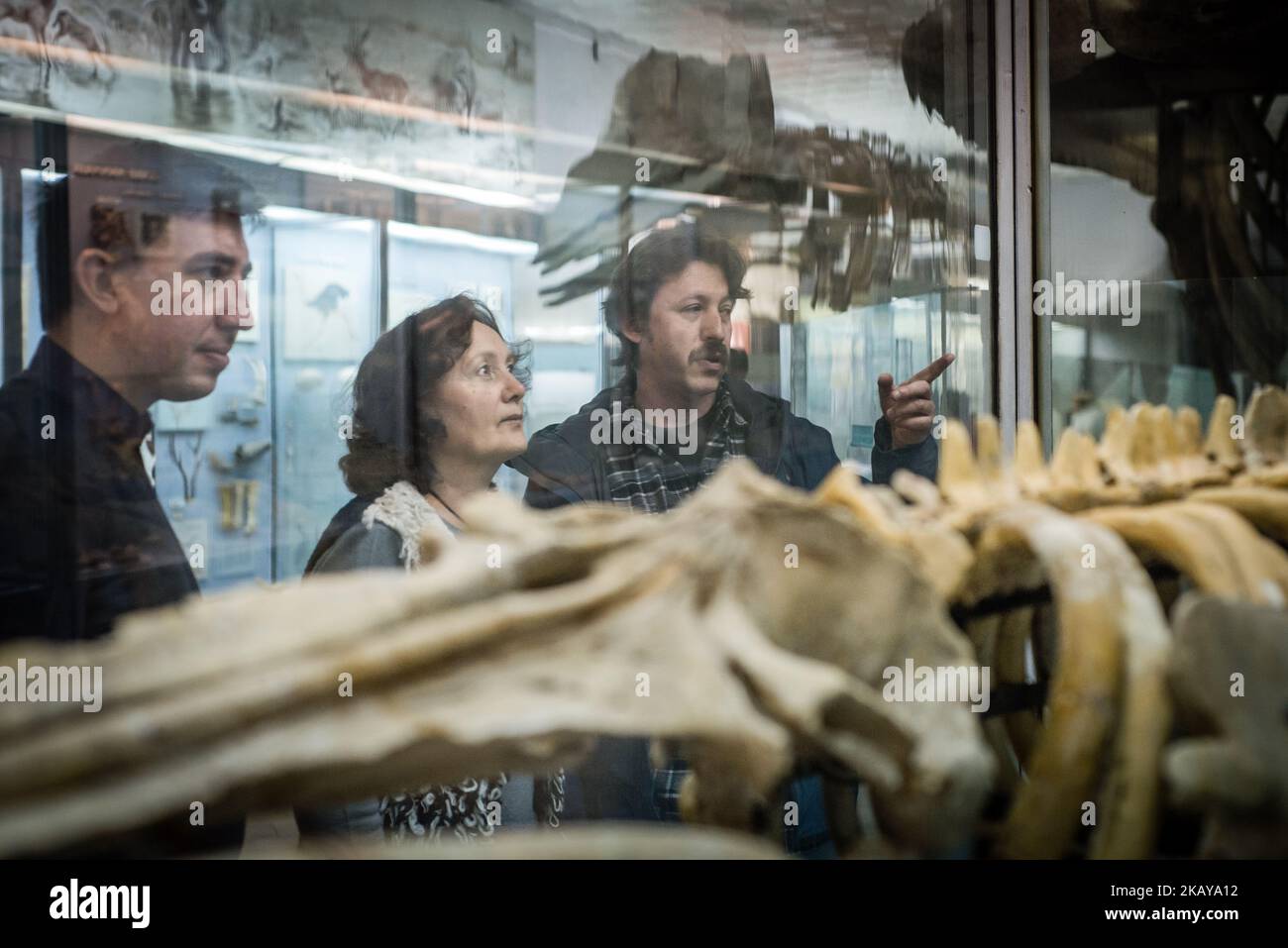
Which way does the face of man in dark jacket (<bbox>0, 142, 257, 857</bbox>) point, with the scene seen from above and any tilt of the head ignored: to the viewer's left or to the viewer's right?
to the viewer's right

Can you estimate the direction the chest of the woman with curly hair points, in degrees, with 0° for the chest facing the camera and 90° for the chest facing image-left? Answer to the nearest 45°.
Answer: approximately 315°

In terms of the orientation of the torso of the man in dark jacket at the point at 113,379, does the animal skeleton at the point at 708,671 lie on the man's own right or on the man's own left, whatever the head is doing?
on the man's own right

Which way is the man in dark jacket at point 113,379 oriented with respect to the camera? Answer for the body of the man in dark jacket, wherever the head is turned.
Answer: to the viewer's right

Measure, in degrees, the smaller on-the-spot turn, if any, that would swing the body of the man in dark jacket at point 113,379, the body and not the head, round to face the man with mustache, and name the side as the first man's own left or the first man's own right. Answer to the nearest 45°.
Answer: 0° — they already face them
